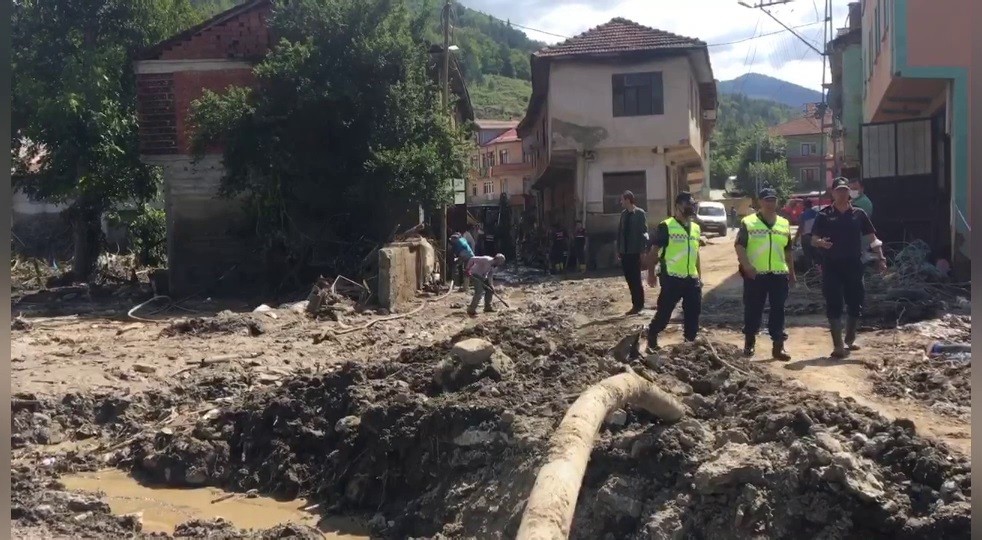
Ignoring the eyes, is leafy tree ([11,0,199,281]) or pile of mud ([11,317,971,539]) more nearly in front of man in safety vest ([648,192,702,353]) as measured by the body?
the pile of mud

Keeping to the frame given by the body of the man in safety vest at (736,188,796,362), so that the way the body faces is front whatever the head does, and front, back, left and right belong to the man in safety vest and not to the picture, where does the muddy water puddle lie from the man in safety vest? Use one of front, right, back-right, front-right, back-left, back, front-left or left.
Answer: front-right

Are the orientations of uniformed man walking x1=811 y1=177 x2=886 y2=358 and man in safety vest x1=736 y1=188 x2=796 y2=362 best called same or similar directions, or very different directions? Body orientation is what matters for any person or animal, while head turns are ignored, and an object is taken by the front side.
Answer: same or similar directions

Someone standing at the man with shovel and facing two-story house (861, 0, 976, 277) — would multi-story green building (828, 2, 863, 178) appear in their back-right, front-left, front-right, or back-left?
front-left

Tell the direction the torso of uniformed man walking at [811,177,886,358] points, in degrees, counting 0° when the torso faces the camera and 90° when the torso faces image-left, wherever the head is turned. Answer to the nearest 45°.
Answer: approximately 0°

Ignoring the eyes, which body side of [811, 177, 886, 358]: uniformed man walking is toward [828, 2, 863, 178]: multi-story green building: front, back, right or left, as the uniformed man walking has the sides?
back

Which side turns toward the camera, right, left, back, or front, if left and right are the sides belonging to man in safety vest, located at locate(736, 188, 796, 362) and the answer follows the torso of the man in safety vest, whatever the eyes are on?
front

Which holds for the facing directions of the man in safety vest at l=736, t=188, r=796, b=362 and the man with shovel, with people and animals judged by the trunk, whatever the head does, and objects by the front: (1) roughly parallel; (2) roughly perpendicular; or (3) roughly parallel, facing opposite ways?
roughly perpendicular
